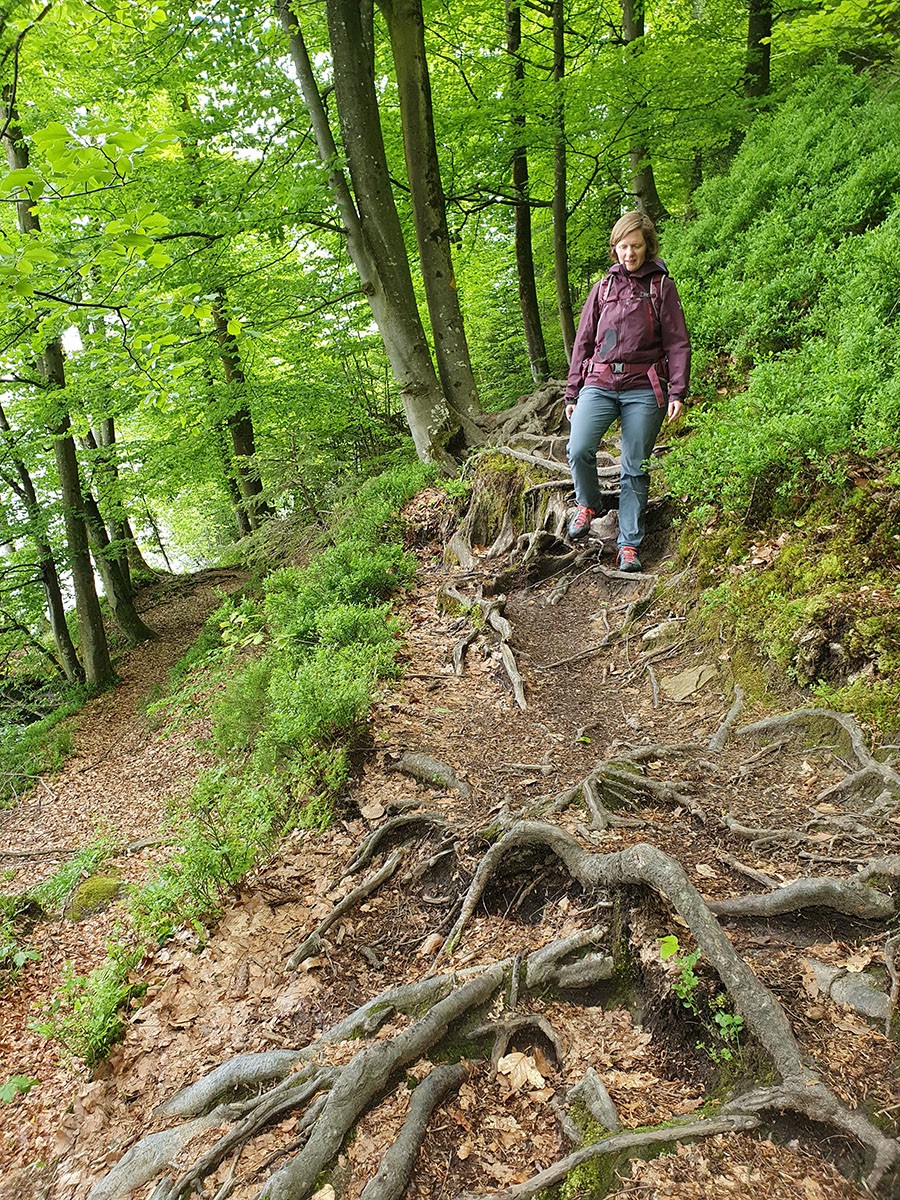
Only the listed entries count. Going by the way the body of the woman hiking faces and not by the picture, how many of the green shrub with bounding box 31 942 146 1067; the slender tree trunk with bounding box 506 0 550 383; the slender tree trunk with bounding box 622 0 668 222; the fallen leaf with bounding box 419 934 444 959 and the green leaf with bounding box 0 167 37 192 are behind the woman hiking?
2

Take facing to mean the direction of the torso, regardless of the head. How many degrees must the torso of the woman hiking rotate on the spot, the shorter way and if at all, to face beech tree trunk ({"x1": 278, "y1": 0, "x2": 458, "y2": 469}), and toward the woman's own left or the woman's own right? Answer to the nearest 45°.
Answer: approximately 135° to the woman's own right

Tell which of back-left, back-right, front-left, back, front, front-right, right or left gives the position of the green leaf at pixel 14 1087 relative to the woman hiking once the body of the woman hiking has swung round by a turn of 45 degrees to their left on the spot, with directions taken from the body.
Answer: right

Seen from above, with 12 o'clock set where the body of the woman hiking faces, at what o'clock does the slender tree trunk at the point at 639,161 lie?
The slender tree trunk is roughly at 6 o'clock from the woman hiking.

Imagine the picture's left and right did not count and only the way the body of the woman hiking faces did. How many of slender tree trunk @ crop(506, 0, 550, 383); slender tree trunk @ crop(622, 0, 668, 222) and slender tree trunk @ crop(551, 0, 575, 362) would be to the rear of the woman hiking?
3

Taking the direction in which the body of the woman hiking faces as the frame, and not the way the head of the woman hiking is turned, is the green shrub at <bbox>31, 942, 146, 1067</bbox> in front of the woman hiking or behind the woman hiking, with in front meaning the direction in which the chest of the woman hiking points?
in front

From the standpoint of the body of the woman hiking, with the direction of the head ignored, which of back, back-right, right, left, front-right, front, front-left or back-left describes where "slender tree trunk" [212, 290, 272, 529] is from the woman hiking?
back-right

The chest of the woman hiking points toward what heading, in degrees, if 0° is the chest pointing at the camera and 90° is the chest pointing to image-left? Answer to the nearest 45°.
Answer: approximately 0°
